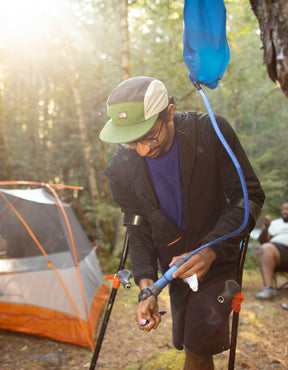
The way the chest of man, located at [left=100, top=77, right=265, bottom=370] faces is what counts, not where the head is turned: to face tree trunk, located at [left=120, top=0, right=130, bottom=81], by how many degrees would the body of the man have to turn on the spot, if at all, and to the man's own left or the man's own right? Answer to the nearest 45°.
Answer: approximately 135° to the man's own right

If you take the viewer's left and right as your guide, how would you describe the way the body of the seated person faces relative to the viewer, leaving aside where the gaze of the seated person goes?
facing the viewer and to the left of the viewer

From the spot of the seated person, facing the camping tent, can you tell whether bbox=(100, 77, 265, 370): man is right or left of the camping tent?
left

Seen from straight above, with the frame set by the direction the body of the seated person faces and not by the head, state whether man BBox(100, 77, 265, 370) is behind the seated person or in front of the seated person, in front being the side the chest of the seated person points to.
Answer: in front

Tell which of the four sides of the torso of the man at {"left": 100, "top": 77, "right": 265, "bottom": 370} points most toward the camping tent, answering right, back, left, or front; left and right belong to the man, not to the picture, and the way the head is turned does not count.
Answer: right

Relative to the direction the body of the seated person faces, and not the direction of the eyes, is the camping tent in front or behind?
in front
